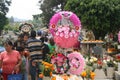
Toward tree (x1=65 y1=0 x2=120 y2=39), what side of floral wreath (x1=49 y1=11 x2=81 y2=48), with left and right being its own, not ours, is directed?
back

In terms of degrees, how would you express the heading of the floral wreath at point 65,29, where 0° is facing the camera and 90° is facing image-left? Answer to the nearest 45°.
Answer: approximately 0°

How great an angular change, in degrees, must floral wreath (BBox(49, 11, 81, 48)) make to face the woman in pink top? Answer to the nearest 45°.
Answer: approximately 45° to its right
